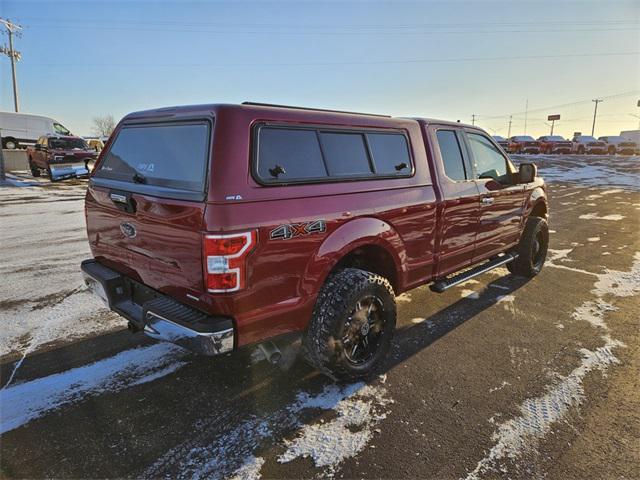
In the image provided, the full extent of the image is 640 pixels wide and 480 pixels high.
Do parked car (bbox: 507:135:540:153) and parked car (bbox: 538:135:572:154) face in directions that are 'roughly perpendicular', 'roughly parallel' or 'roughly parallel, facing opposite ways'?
roughly parallel

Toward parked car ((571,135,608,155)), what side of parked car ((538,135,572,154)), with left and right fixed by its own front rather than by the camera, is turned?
left

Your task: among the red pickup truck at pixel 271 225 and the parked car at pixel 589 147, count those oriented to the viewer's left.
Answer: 0

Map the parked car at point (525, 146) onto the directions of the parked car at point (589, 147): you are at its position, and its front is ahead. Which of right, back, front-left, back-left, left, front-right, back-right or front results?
right

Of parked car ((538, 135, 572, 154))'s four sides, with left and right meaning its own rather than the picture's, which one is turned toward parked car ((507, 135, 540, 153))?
right

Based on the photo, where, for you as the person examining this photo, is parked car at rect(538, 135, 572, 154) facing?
facing the viewer and to the right of the viewer

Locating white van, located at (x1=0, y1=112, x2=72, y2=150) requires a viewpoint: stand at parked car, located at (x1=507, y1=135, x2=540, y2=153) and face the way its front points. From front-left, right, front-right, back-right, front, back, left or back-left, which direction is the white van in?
right

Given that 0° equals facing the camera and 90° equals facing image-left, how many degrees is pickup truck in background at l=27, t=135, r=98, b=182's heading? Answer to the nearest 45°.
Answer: approximately 315°

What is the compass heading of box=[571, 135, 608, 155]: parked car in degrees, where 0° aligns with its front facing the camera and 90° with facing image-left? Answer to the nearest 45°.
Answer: approximately 315°

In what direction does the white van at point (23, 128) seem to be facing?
to the viewer's right

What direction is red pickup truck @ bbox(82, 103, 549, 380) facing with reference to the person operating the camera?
facing away from the viewer and to the right of the viewer

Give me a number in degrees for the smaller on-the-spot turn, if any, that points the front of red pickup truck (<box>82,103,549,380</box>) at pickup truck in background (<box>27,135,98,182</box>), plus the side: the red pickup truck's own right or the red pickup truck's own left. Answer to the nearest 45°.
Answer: approximately 90° to the red pickup truck's own left

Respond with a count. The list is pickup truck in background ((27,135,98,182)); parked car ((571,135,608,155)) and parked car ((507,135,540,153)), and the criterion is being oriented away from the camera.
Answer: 0

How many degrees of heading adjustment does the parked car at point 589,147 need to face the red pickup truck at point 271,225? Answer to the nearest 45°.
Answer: approximately 45° to its right

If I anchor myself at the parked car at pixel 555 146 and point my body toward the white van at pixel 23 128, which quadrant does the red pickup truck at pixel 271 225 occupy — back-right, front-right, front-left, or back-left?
front-left

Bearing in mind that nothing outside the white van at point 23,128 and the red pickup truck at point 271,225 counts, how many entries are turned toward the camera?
0

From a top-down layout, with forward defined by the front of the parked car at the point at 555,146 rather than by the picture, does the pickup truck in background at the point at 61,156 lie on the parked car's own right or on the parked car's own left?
on the parked car's own right
